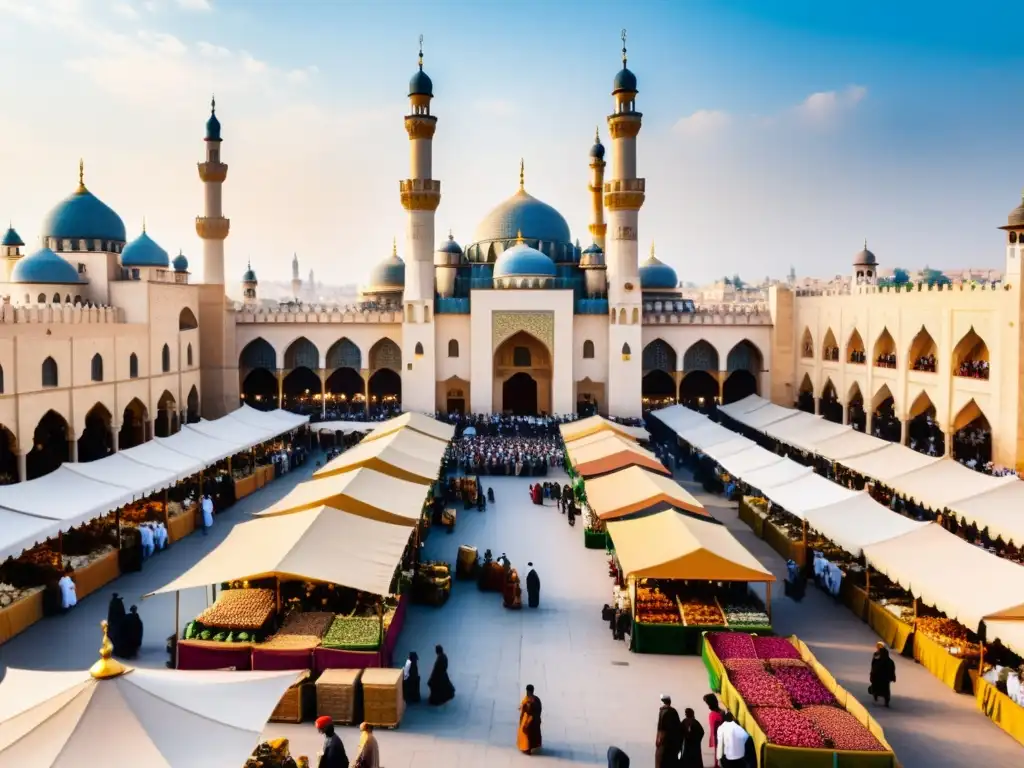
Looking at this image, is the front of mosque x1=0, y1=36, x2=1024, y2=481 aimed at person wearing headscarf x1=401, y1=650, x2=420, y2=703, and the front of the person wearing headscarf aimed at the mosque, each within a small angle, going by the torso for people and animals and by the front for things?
yes

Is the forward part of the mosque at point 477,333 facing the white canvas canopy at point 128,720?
yes

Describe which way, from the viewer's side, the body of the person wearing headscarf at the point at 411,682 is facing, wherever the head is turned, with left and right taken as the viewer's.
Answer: facing away from the viewer

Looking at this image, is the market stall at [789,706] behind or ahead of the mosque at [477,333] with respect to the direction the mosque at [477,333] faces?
ahead

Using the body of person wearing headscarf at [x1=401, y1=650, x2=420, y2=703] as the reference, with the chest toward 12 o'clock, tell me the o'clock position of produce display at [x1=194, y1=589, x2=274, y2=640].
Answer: The produce display is roughly at 1 o'clock from the person wearing headscarf.

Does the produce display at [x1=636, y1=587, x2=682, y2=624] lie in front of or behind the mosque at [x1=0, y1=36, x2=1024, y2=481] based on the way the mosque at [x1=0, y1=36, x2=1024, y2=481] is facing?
in front

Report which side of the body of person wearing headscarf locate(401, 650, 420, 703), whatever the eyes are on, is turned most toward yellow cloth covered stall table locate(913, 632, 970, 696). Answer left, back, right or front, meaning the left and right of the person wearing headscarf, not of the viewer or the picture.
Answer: back

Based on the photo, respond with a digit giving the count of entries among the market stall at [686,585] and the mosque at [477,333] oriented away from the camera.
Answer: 0

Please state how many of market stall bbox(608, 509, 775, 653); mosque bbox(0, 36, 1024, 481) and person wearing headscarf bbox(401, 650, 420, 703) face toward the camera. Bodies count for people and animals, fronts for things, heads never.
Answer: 2

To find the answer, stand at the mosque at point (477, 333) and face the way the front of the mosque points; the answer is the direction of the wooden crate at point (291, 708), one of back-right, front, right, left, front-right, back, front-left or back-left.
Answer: front

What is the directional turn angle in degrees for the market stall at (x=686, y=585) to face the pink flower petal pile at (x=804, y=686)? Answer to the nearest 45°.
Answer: approximately 45° to its left

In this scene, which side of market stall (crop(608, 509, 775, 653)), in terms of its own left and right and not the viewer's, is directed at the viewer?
front

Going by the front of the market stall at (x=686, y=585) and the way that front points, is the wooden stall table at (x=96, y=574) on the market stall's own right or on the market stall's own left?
on the market stall's own right

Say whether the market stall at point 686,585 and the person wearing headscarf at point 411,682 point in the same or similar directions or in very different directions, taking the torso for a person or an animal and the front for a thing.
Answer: very different directions
